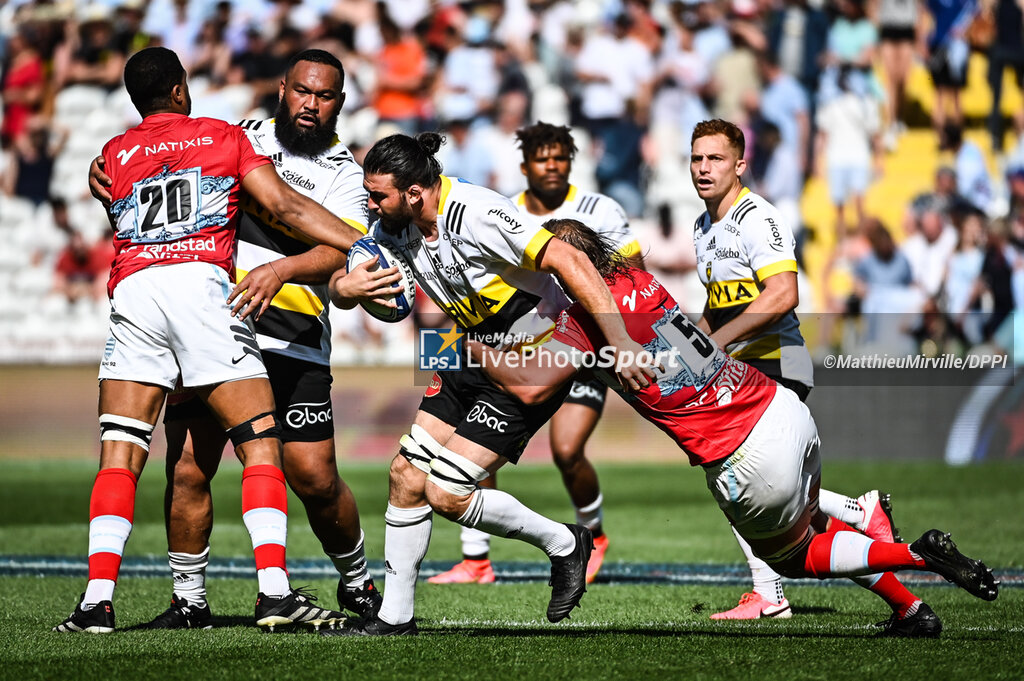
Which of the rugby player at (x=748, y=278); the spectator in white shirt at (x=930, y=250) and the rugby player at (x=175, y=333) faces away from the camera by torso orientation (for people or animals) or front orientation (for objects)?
the rugby player at (x=175, y=333)

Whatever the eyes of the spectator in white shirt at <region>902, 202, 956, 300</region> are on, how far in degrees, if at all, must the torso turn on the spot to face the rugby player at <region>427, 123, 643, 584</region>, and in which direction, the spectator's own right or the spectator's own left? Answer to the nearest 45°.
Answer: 0° — they already face them

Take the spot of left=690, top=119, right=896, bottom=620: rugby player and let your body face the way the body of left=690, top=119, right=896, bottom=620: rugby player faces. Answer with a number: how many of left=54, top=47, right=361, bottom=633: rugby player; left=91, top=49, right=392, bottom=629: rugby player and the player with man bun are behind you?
0

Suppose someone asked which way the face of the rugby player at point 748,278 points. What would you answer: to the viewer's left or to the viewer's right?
to the viewer's left

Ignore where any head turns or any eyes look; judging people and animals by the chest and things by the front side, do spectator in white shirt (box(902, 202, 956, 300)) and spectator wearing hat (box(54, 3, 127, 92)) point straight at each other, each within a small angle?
no

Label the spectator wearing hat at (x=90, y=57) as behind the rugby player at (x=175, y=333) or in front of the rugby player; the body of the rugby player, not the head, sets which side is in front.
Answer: in front

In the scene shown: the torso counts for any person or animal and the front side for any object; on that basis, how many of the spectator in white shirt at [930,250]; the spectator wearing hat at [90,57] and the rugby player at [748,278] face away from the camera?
0

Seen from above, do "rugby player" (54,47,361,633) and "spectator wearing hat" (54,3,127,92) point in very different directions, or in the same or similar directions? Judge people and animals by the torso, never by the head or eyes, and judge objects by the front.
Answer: very different directions

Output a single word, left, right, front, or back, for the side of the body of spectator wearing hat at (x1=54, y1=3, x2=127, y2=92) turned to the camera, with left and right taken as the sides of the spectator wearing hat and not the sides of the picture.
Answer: front

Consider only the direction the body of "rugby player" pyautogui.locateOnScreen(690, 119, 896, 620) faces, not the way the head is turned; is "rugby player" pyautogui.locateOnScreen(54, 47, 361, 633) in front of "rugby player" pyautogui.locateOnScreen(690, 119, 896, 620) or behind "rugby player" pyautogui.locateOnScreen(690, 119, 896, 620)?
in front

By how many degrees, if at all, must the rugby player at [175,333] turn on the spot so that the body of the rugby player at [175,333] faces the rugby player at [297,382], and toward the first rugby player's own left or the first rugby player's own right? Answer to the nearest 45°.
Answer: approximately 45° to the first rugby player's own right

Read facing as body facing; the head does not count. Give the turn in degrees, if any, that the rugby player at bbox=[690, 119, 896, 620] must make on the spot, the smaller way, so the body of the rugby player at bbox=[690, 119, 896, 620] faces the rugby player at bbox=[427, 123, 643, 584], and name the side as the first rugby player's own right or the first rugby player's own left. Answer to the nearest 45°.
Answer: approximately 90° to the first rugby player's own right

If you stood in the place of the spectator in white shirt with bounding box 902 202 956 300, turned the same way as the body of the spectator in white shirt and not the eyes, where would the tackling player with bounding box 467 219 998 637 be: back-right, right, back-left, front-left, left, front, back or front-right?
front

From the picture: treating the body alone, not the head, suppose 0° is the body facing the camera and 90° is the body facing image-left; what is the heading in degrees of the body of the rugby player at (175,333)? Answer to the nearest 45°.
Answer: approximately 180°

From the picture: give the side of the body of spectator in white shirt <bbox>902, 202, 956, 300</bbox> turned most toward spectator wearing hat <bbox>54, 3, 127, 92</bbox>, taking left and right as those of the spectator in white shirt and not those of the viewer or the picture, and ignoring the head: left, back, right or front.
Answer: right

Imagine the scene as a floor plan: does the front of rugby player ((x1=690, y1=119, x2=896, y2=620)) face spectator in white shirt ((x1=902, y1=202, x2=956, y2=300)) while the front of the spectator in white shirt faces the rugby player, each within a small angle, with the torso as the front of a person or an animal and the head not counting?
no

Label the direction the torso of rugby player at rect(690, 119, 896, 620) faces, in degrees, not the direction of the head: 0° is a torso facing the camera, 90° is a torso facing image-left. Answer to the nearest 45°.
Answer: approximately 45°
